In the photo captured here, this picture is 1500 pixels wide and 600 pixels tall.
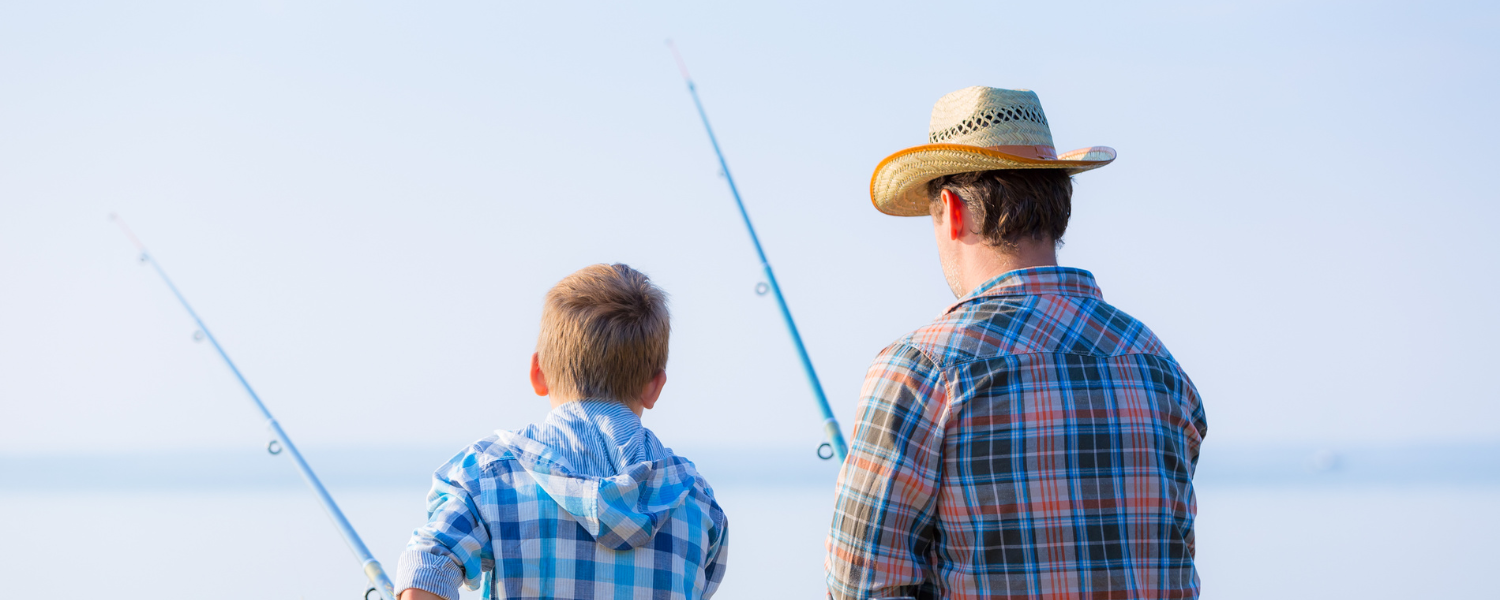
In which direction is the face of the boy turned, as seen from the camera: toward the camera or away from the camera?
away from the camera

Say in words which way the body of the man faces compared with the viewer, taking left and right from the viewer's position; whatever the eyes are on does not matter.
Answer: facing away from the viewer and to the left of the viewer

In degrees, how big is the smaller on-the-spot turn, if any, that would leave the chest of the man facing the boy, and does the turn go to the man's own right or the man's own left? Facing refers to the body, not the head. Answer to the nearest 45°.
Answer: approximately 45° to the man's own left

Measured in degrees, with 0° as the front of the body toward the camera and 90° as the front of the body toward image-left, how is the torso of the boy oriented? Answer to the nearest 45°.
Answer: approximately 180°

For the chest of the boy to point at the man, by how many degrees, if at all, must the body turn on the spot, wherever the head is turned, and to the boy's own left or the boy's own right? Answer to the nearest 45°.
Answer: approximately 135° to the boy's own right

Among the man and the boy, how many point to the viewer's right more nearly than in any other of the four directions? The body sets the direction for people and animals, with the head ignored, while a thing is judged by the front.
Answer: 0

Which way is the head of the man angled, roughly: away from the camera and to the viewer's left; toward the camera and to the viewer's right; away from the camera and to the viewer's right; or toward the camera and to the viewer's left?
away from the camera and to the viewer's left
